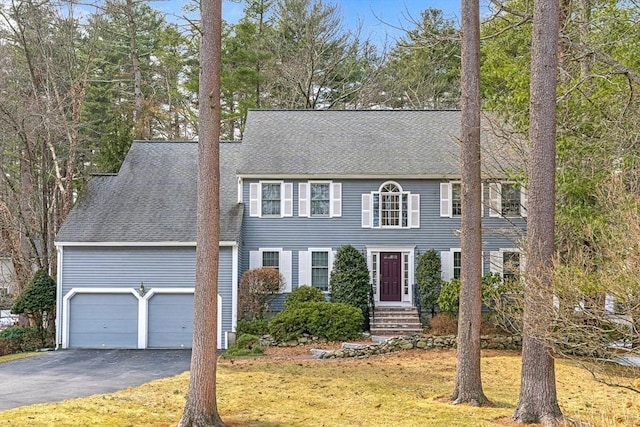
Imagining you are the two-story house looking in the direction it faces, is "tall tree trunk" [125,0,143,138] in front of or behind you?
behind

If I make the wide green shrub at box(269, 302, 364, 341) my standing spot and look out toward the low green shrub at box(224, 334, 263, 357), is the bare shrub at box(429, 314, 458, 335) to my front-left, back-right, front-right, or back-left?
back-left

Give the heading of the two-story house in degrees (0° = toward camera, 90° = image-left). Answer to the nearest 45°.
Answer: approximately 0°

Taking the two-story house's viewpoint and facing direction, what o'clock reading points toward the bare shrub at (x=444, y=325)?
The bare shrub is roughly at 10 o'clock from the two-story house.
